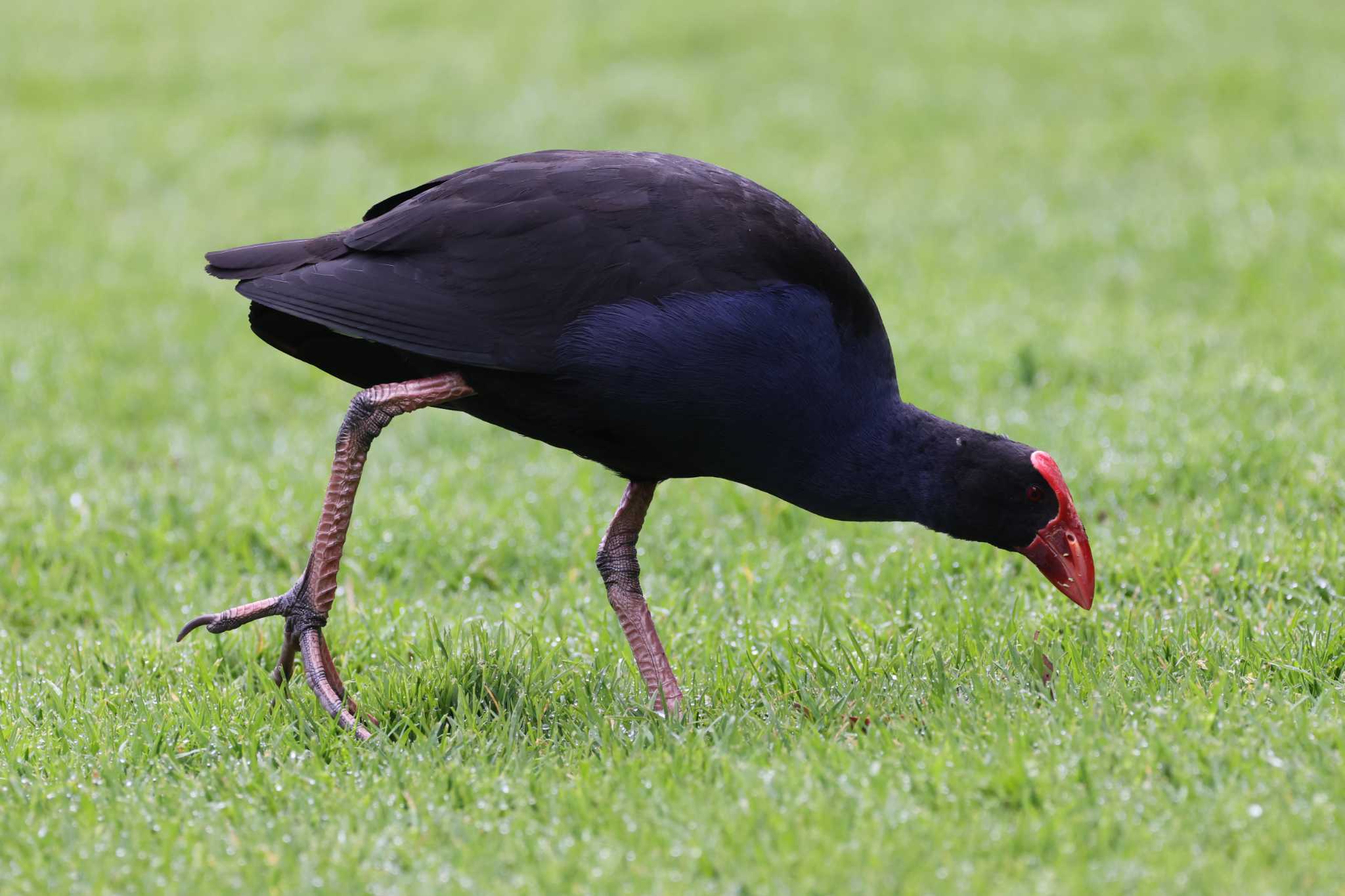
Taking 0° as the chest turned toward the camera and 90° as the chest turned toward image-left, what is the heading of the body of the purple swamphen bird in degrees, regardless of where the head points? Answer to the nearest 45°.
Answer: approximately 270°
